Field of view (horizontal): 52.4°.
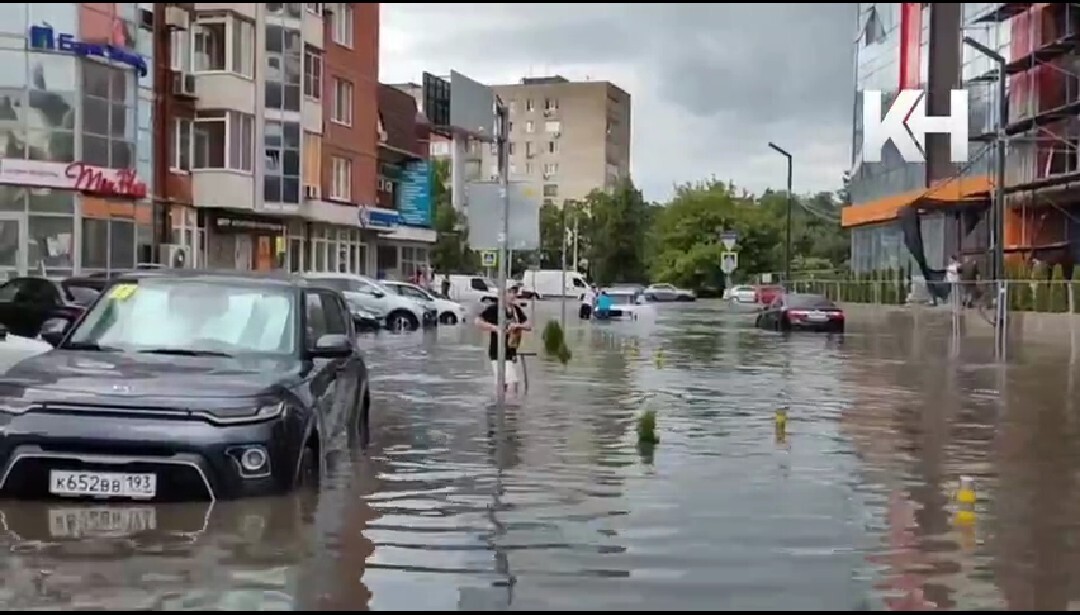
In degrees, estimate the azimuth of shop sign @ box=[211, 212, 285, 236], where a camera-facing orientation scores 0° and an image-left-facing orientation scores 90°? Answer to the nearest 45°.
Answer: approximately 315°

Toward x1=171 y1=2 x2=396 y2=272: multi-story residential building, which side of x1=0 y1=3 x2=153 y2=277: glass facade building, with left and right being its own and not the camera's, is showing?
left

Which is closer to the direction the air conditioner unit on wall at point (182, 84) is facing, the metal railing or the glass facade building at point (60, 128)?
the metal railing

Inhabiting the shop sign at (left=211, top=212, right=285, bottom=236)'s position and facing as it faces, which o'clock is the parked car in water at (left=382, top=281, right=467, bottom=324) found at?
The parked car in water is roughly at 11 o'clock from the shop sign.

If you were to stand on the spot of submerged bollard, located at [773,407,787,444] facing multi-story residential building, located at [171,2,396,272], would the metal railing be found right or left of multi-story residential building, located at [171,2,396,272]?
right

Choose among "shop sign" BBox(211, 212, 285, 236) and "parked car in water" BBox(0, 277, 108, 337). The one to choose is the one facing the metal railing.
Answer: the shop sign

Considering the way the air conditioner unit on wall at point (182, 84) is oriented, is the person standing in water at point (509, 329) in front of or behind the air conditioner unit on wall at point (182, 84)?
in front
